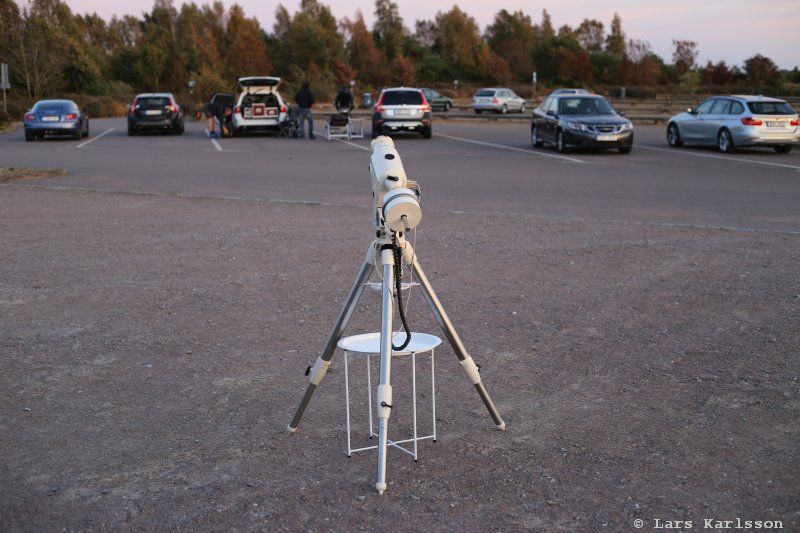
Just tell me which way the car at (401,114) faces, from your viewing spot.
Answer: facing away from the viewer

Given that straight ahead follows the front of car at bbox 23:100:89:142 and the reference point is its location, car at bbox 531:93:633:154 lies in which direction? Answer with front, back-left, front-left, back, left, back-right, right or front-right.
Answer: back-right

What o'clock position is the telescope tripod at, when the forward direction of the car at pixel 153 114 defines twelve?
The telescope tripod is roughly at 6 o'clock from the car.

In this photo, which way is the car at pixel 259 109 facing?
away from the camera

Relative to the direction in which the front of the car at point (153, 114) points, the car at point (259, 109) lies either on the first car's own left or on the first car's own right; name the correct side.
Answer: on the first car's own right

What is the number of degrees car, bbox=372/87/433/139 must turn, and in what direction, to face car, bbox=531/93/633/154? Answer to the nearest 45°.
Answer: approximately 135° to its right

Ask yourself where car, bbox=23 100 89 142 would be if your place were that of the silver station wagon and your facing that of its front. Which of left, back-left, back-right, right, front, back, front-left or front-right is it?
front-left

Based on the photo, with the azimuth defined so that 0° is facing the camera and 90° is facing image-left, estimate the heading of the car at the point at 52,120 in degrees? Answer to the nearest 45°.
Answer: approximately 180°

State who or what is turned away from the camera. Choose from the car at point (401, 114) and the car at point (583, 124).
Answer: the car at point (401, 114)

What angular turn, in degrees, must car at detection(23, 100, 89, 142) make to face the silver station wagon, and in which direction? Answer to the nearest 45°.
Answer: approximately 135° to its right

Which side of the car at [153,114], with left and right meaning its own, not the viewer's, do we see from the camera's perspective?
back

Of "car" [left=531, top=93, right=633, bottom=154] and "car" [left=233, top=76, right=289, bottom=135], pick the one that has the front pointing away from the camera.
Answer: "car" [left=233, top=76, right=289, bottom=135]
